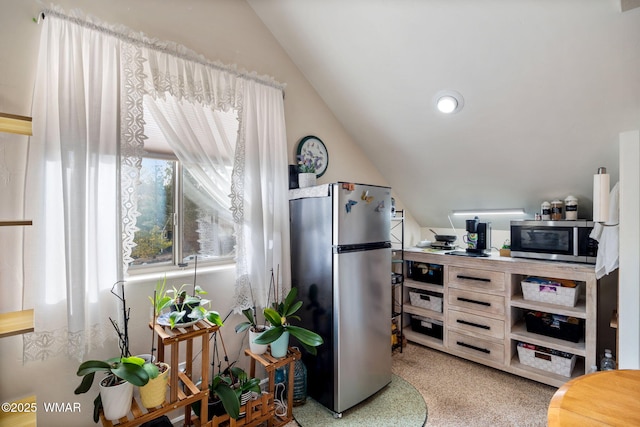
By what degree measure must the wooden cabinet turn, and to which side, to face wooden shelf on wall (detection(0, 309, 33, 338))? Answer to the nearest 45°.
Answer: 0° — it already faces it

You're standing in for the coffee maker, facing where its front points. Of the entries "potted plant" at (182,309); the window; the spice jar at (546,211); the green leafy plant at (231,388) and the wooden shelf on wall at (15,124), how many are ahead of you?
4

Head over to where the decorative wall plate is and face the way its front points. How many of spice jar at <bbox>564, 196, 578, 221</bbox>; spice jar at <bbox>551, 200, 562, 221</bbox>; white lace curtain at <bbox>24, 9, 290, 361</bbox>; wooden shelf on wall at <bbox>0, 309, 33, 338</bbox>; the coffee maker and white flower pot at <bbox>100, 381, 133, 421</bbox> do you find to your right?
3

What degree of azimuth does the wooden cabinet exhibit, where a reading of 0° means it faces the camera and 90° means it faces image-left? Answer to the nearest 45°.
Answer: approximately 45°

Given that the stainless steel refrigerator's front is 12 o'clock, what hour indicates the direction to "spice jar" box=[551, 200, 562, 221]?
The spice jar is roughly at 10 o'clock from the stainless steel refrigerator.

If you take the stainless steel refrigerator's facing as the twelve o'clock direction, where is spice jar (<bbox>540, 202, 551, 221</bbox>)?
The spice jar is roughly at 10 o'clock from the stainless steel refrigerator.
